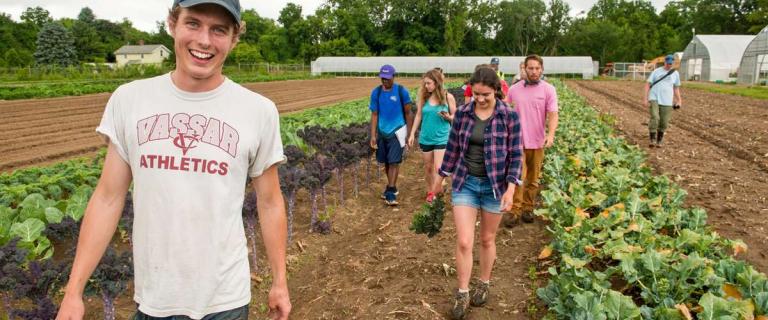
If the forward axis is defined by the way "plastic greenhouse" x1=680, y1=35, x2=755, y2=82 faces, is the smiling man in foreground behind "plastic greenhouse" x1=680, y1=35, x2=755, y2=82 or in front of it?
in front

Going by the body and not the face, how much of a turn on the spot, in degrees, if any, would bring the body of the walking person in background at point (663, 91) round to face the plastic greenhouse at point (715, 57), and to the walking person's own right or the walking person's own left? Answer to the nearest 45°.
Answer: approximately 180°

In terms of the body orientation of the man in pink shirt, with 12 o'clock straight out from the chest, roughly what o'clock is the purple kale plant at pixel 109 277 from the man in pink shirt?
The purple kale plant is roughly at 1 o'clock from the man in pink shirt.

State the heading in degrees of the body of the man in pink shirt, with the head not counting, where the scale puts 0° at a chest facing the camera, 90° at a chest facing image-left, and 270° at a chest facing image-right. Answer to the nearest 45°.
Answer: approximately 0°

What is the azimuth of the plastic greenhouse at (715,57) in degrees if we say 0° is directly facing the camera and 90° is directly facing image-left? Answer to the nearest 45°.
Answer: approximately 45°

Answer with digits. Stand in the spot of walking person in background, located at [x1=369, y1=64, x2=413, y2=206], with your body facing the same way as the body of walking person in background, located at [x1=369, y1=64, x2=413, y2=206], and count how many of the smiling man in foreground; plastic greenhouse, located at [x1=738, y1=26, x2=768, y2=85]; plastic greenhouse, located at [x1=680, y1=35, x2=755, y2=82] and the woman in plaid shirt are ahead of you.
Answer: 2

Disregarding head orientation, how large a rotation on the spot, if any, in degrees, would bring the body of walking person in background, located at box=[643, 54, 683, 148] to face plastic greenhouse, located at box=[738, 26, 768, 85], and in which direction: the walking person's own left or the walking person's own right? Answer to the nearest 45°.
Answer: approximately 180°

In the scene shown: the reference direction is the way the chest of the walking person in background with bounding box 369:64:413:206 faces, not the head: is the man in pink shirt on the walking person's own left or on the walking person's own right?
on the walking person's own left

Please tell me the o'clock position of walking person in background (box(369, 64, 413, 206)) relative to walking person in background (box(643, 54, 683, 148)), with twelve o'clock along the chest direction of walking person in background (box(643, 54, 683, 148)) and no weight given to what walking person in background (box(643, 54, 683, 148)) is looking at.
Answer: walking person in background (box(369, 64, 413, 206)) is roughly at 1 o'clock from walking person in background (box(643, 54, 683, 148)).

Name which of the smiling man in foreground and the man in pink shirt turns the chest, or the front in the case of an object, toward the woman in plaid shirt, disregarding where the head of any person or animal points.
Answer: the man in pink shirt

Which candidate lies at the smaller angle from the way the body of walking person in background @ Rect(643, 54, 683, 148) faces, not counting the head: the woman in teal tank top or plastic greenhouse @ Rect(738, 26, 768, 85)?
the woman in teal tank top
